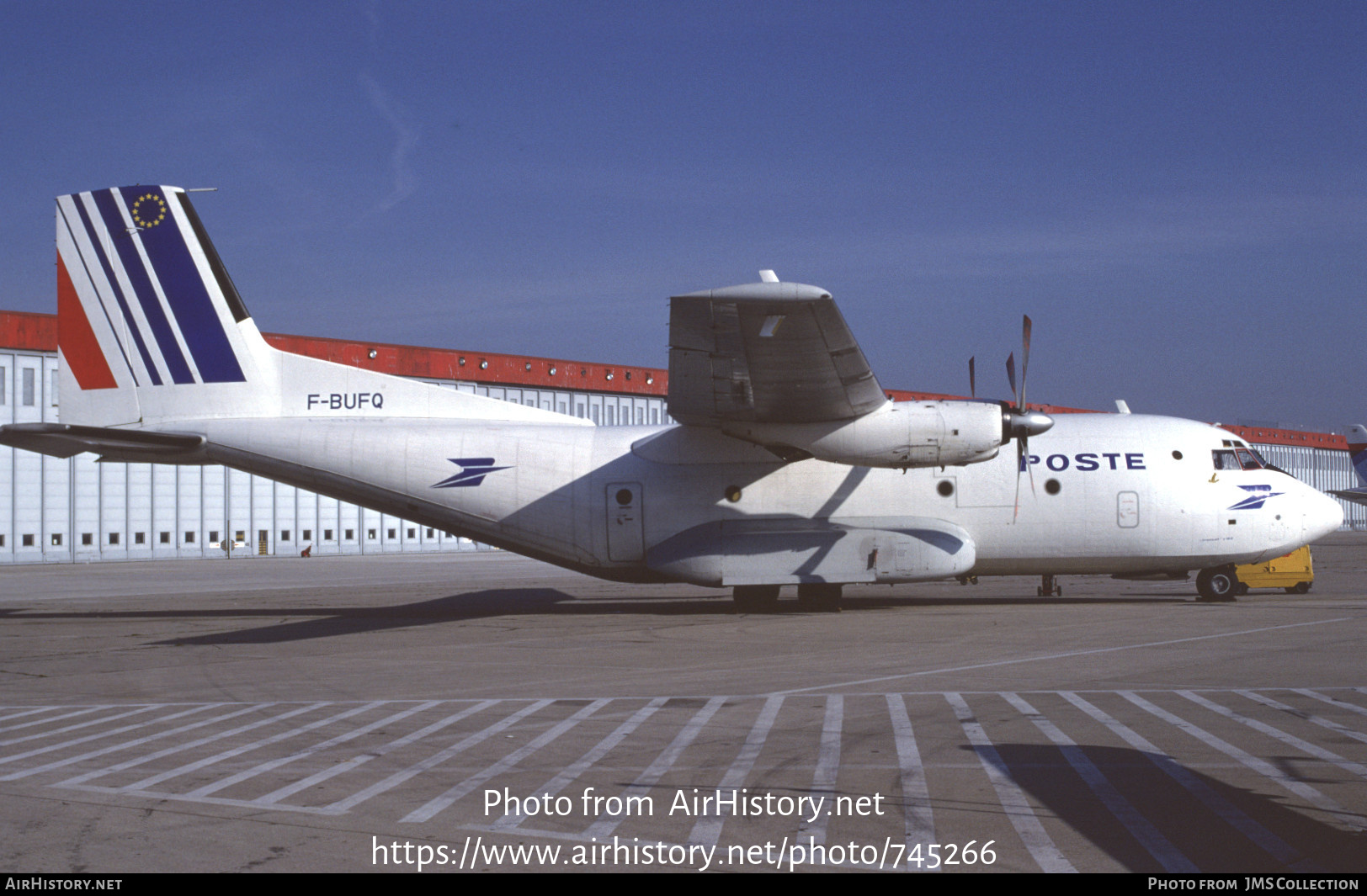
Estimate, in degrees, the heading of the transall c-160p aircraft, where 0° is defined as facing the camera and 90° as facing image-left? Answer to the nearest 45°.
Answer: approximately 270°

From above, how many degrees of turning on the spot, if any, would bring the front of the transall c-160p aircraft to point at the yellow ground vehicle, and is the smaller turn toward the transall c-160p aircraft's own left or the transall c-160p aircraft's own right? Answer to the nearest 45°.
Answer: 0° — it already faces it
